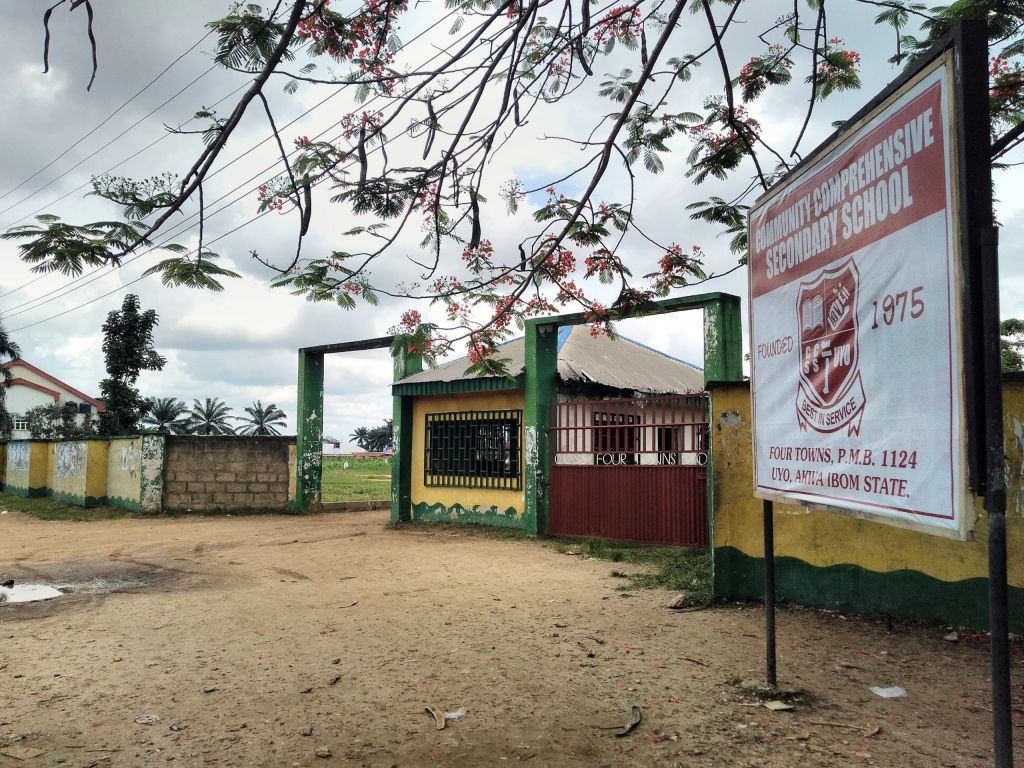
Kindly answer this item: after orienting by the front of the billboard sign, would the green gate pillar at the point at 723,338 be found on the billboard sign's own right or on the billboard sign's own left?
on the billboard sign's own right

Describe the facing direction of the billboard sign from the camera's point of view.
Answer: facing the viewer and to the left of the viewer

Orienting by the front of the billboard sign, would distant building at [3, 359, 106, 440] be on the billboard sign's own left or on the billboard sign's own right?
on the billboard sign's own right

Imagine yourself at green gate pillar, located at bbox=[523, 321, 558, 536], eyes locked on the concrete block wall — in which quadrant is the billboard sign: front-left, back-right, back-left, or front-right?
back-left

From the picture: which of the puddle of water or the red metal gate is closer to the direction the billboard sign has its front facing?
the puddle of water

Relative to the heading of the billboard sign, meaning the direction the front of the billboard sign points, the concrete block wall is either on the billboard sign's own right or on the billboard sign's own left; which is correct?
on the billboard sign's own right

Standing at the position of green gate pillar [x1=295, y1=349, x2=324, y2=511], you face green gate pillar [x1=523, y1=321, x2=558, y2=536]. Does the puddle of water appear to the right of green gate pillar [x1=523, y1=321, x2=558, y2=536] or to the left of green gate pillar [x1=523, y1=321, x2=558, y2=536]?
right

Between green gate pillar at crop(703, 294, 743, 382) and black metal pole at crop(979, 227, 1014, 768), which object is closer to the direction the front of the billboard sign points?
the black metal pole

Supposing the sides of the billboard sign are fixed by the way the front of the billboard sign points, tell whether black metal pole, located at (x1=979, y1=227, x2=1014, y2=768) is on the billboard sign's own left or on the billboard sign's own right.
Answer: on the billboard sign's own left

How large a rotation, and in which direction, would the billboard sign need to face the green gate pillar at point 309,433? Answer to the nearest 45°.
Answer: approximately 90° to its right
